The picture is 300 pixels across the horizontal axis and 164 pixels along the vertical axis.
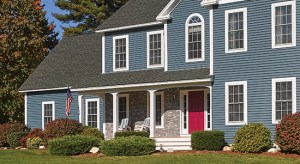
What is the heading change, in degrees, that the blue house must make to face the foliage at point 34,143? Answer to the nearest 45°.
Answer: approximately 45° to its right

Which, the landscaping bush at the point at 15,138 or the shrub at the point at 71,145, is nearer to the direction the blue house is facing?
the shrub

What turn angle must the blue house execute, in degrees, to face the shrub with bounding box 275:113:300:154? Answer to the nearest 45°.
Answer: approximately 90° to its left

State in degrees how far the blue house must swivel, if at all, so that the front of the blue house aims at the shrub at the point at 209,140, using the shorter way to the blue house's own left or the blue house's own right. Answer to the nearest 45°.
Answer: approximately 45° to the blue house's own left

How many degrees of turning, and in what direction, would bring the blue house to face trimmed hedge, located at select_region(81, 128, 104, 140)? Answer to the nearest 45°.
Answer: approximately 45° to its right

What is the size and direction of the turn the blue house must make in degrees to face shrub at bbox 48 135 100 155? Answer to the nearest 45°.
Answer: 0° — it already faces it

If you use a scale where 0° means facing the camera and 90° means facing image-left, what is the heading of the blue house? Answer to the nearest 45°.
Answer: approximately 45°

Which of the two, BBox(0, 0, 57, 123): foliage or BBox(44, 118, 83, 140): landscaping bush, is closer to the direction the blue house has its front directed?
the landscaping bush
